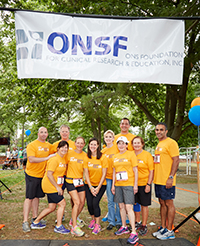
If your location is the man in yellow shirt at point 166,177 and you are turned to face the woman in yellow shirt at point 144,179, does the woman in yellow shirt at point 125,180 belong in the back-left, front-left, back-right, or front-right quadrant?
front-left

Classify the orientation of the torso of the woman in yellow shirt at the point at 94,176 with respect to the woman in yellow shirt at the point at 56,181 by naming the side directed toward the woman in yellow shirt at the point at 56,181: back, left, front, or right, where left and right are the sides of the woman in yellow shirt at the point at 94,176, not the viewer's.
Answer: right

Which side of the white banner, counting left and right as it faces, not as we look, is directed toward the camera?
front

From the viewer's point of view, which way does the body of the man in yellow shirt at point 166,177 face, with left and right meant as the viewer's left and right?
facing the viewer and to the left of the viewer

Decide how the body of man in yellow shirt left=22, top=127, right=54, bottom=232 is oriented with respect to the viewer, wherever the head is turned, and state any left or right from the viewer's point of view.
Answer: facing the viewer and to the right of the viewer

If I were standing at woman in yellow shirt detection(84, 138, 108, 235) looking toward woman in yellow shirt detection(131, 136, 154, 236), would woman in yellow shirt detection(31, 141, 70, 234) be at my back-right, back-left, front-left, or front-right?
back-right

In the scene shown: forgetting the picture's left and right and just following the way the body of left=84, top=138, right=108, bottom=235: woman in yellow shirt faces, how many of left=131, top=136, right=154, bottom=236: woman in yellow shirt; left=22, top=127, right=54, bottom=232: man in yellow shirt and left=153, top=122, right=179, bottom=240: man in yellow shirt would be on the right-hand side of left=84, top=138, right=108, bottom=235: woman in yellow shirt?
1

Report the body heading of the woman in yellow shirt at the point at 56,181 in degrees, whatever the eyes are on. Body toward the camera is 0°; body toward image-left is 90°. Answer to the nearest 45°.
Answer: approximately 315°

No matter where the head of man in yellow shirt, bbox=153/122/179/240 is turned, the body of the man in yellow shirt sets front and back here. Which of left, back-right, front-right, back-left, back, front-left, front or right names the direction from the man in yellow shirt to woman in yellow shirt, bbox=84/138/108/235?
front-right

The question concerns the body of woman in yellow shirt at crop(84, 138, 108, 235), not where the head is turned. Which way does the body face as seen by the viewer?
toward the camera
